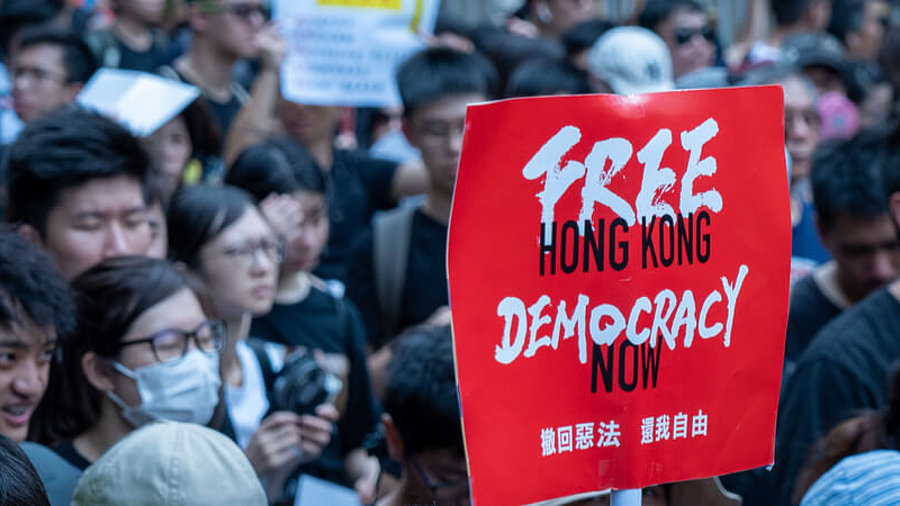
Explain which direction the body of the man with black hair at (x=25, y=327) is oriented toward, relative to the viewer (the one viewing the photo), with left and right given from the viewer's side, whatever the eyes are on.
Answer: facing the viewer and to the right of the viewer

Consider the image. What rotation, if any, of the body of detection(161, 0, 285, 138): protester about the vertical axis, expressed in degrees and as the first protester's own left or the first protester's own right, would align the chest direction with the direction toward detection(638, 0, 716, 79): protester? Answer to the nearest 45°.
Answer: approximately 45° to the first protester's own left

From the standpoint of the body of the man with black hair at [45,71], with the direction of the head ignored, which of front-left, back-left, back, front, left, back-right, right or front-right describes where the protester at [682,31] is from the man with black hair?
back-left

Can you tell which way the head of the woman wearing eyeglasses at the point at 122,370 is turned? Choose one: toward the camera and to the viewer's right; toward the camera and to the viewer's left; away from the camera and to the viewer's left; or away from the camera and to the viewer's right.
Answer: toward the camera and to the viewer's right

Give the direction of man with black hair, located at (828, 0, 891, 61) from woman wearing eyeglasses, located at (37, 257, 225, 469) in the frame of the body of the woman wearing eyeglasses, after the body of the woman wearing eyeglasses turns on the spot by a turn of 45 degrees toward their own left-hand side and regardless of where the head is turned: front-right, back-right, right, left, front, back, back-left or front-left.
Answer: front-left

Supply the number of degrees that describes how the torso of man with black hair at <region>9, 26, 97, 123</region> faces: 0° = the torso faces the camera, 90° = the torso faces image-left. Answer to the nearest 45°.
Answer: approximately 45°

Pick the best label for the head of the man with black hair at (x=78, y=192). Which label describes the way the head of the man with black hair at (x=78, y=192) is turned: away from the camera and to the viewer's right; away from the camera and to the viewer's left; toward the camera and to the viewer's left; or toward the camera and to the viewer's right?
toward the camera and to the viewer's right

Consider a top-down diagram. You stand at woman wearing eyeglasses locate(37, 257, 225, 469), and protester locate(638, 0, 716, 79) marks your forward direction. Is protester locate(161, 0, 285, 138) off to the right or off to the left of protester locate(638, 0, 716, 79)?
left

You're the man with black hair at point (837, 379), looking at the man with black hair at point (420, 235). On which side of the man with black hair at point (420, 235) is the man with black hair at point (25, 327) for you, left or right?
left

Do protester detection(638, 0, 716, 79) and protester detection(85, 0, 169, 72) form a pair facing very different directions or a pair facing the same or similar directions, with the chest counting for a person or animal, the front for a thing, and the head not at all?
same or similar directions

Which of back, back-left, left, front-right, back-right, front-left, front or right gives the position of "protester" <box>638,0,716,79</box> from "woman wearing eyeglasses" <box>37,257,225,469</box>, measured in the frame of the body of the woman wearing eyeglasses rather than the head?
left

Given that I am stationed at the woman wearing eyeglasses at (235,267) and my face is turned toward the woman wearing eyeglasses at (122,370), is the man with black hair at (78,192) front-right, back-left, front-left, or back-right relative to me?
front-right

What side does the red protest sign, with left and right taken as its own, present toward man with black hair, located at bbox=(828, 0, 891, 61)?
back

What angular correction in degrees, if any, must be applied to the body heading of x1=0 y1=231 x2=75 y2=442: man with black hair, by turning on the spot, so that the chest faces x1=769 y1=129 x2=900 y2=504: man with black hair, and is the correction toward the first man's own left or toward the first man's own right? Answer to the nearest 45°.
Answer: approximately 45° to the first man's own left

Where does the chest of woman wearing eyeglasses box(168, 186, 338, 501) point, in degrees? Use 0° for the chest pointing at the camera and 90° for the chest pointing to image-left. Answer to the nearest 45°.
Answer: approximately 315°

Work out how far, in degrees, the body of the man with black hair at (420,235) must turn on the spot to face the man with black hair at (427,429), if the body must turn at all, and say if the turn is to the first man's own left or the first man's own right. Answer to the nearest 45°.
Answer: approximately 45° to the first man's own right
